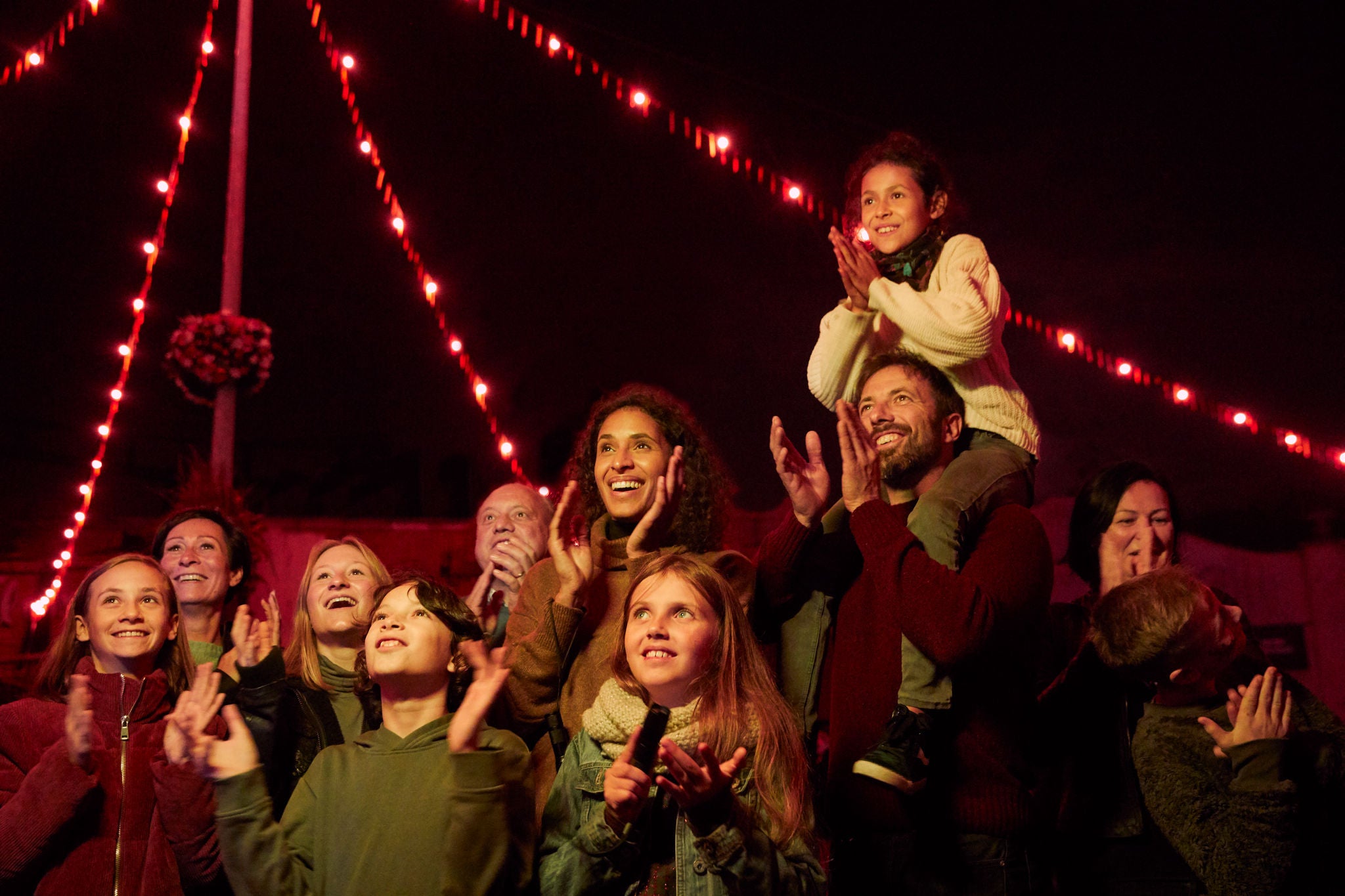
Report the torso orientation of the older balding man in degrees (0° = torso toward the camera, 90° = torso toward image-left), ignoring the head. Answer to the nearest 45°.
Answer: approximately 45°

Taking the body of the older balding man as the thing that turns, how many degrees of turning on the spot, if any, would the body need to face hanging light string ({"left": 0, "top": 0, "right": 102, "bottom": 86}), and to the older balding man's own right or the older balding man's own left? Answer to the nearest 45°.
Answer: approximately 90° to the older balding man's own right

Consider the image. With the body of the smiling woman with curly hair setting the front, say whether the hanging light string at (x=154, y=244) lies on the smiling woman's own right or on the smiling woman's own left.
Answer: on the smiling woman's own right

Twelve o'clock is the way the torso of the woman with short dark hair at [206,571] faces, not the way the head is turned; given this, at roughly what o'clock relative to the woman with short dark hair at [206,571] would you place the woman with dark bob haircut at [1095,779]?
the woman with dark bob haircut at [1095,779] is roughly at 9 o'clock from the woman with short dark hair at [206,571].

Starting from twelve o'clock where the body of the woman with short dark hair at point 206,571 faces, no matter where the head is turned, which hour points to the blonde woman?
The blonde woman is roughly at 10 o'clock from the woman with short dark hair.

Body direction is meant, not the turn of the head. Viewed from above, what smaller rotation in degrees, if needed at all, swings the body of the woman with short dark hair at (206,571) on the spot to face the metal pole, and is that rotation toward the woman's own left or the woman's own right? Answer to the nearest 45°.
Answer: approximately 135° to the woman's own right

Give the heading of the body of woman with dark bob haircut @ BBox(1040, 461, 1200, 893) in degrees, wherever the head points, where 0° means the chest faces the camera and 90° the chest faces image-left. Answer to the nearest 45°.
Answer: approximately 315°

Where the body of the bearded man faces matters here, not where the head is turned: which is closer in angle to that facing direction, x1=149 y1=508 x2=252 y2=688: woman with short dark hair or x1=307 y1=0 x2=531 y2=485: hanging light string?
the woman with short dark hair

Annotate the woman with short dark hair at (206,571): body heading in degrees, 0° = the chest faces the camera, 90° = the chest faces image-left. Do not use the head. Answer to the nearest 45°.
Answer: approximately 45°

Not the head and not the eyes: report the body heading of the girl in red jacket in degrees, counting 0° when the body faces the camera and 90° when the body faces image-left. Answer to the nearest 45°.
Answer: approximately 0°

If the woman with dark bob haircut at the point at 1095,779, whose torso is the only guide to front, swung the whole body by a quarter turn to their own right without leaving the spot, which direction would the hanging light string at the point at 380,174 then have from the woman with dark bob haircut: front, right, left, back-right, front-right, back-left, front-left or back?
right
